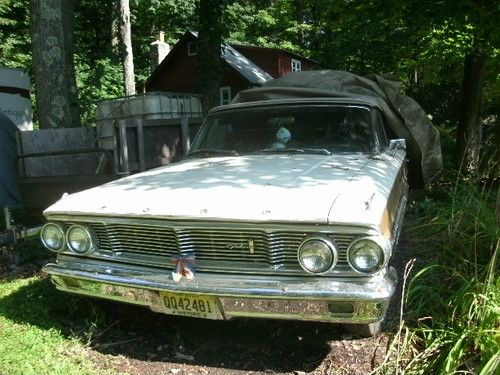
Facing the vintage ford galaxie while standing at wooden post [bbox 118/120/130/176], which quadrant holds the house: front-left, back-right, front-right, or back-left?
back-left

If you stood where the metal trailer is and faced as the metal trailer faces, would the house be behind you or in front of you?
behind

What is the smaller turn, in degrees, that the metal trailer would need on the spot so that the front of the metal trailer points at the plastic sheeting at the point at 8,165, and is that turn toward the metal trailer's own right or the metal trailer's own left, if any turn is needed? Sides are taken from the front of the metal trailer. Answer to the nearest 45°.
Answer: approximately 45° to the metal trailer's own right

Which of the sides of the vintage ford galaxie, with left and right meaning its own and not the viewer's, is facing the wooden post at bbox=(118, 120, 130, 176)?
right

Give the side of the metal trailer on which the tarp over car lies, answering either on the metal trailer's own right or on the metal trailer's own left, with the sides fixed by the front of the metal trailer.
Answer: on the metal trailer's own left

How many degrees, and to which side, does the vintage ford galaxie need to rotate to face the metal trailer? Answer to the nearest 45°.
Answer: approximately 90° to its right
